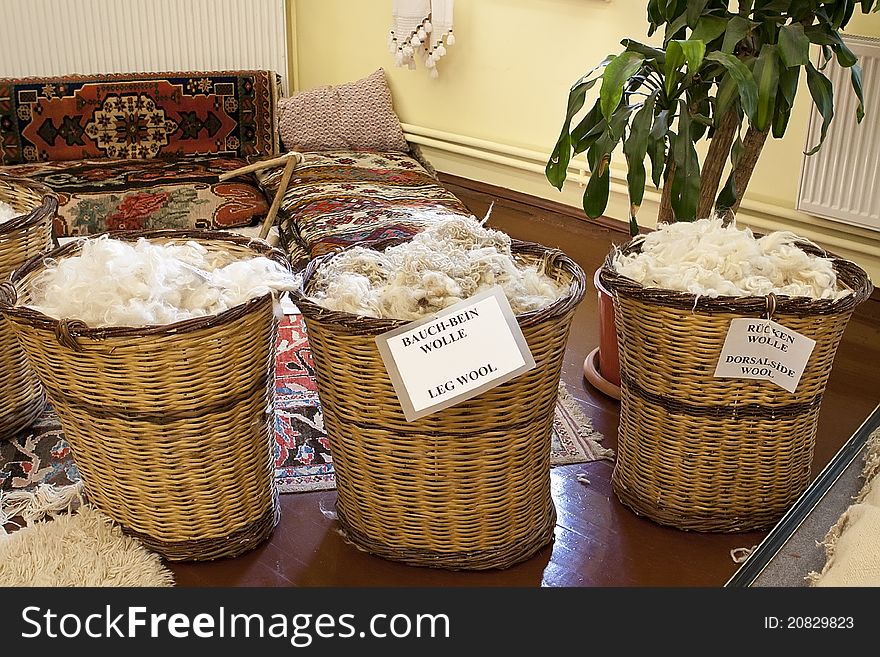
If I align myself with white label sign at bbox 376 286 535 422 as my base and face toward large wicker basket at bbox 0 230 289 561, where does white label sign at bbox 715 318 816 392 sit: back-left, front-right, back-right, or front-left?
back-right

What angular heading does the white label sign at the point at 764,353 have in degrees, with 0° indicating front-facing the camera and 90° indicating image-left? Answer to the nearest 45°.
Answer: approximately 0°

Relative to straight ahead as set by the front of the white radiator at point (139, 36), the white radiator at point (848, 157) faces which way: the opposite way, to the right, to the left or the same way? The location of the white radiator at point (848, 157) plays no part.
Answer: to the right

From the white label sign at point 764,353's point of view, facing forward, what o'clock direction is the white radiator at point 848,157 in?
The white radiator is roughly at 6 o'clock from the white label sign.

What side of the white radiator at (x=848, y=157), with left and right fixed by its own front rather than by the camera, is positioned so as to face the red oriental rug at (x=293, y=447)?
front

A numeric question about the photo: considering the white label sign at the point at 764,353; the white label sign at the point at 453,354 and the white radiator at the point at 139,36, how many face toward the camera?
3

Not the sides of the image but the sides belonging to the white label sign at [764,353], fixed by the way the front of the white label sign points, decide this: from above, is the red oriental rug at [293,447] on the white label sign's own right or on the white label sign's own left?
on the white label sign's own right

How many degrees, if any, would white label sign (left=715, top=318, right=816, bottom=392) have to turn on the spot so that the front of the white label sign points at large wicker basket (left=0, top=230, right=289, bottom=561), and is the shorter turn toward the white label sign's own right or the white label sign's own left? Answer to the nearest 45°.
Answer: approximately 45° to the white label sign's own right

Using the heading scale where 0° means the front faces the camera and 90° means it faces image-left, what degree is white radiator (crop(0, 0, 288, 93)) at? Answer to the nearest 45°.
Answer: approximately 0°
